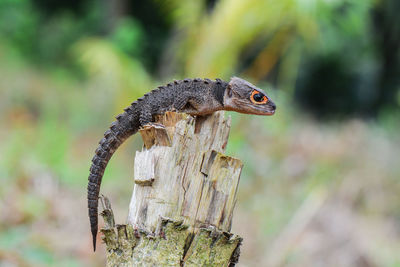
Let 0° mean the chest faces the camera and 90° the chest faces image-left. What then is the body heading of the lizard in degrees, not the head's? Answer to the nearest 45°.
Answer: approximately 270°
